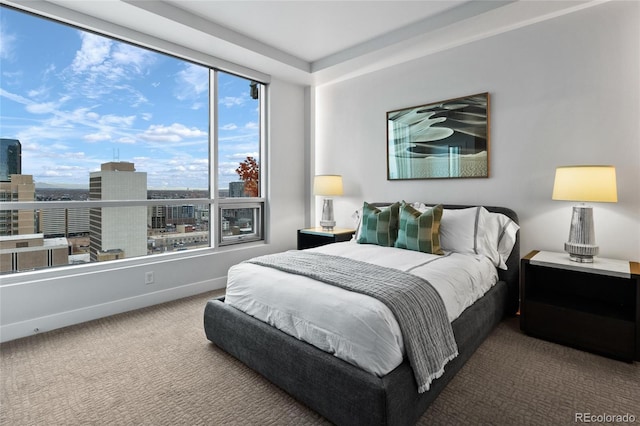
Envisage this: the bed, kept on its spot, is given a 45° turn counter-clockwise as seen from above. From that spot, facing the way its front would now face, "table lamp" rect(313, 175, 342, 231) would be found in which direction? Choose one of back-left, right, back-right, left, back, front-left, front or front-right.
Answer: back

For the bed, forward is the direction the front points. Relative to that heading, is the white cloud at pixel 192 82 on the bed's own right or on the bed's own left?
on the bed's own right

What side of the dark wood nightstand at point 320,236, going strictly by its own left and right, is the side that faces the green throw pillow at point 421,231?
left

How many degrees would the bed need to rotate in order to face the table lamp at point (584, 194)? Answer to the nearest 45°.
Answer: approximately 180°

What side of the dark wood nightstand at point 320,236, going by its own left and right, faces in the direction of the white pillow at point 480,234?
left

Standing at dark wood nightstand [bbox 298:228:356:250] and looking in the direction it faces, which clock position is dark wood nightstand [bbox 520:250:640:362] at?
dark wood nightstand [bbox 520:250:640:362] is roughly at 9 o'clock from dark wood nightstand [bbox 298:228:356:250].

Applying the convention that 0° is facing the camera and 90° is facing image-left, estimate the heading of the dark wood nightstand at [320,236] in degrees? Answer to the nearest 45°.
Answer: approximately 45°

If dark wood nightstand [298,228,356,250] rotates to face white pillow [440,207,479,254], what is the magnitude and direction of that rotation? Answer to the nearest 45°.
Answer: approximately 90° to its left

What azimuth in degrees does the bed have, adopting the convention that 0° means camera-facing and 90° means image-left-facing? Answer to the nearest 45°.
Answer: approximately 45°

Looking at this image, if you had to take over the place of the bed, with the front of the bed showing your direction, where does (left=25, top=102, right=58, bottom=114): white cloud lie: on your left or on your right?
on your right

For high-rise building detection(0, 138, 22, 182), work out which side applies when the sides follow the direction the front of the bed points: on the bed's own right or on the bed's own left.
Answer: on the bed's own right
